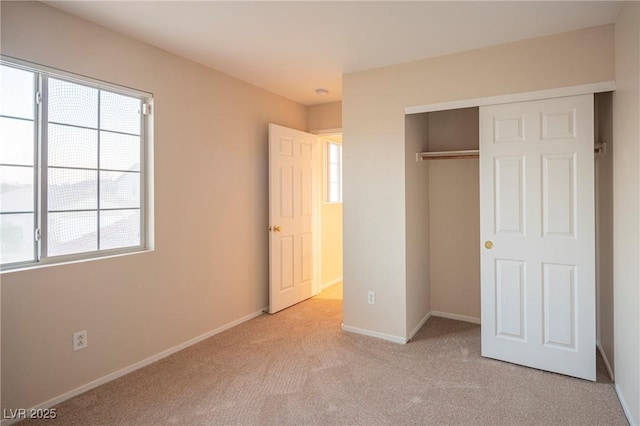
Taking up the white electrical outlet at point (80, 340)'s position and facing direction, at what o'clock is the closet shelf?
The closet shelf is roughly at 11 o'clock from the white electrical outlet.

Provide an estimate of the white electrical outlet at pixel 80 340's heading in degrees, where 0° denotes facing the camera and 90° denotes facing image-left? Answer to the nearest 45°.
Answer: approximately 315°

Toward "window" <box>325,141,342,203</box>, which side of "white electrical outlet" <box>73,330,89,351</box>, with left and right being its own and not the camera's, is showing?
left

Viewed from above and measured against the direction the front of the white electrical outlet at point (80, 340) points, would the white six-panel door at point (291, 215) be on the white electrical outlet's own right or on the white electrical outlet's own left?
on the white electrical outlet's own left

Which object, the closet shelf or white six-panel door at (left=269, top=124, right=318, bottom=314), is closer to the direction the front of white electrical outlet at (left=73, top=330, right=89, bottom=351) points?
the closet shelf

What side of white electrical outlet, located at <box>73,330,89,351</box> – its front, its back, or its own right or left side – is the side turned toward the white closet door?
front
